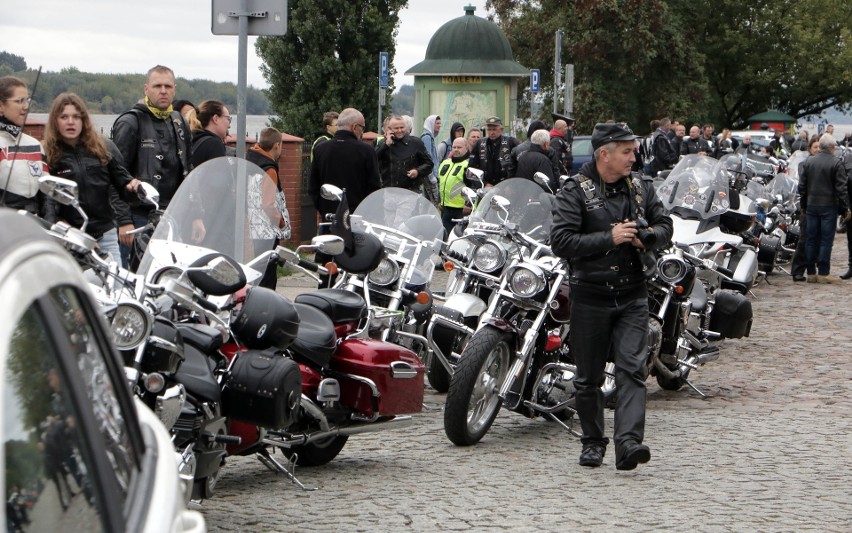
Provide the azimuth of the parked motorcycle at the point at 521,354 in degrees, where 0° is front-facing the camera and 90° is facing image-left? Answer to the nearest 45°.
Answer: approximately 45°

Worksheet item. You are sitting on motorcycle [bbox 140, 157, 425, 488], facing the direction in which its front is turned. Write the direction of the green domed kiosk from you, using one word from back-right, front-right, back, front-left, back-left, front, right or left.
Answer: back-right

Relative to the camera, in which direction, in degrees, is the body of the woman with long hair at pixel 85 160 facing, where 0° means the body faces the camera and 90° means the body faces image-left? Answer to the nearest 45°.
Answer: approximately 0°

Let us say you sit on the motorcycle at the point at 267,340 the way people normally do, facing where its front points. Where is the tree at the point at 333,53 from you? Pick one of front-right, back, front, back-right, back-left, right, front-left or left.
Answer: back-right

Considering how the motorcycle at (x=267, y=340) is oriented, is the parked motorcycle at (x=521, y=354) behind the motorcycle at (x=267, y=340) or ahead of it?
behind

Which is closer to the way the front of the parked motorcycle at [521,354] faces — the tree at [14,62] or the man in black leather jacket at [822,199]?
the tree

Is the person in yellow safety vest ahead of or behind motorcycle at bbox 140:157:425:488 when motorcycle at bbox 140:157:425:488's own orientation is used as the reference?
behind

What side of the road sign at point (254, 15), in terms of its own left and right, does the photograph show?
back

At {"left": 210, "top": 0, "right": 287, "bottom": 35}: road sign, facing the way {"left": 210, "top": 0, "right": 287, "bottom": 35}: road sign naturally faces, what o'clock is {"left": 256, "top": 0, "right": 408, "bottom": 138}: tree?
The tree is roughly at 12 o'clock from the road sign.
